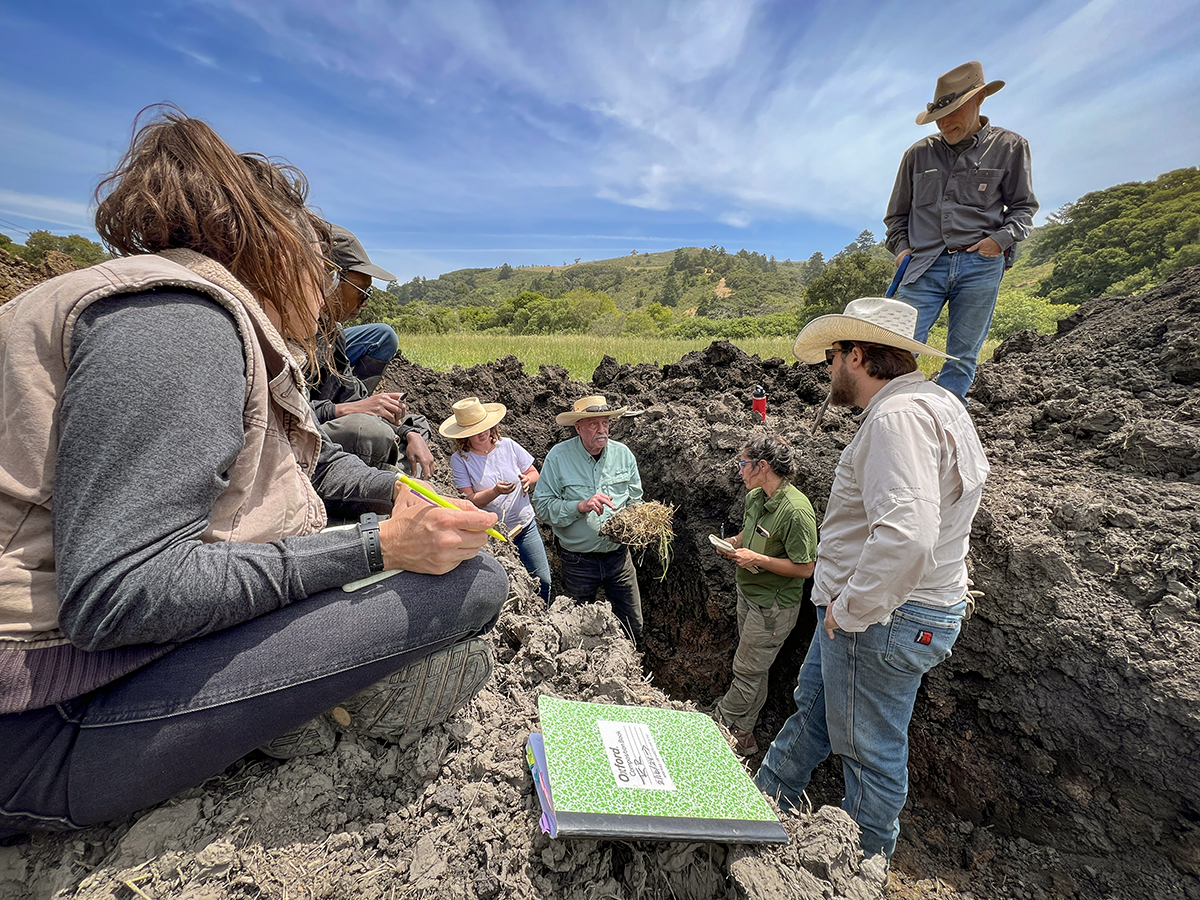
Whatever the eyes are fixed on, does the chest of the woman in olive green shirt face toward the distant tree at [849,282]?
no

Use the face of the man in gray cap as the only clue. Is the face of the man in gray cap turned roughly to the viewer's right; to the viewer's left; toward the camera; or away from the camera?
to the viewer's right

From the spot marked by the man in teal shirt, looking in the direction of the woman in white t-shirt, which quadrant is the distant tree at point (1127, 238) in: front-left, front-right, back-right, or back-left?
back-right

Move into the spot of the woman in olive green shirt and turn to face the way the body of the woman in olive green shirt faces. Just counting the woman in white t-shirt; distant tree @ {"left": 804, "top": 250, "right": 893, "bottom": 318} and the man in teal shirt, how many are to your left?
0

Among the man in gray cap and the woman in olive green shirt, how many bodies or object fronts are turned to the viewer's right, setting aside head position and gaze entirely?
1

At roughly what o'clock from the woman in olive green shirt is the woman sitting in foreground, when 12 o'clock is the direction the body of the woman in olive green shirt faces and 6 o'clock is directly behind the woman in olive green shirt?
The woman sitting in foreground is roughly at 11 o'clock from the woman in olive green shirt.

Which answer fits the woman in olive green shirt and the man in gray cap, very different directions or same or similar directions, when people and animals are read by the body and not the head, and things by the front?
very different directions

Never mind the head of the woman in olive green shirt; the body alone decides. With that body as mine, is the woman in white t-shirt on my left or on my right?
on my right

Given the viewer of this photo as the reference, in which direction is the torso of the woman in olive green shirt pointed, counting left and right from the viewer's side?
facing the viewer and to the left of the viewer

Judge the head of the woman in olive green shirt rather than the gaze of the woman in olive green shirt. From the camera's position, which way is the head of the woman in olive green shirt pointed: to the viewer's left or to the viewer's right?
to the viewer's left

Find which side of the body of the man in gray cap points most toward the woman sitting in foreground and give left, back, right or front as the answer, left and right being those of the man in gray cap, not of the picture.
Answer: right

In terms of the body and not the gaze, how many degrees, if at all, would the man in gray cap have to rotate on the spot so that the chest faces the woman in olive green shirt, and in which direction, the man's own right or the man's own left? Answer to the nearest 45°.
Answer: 0° — they already face them

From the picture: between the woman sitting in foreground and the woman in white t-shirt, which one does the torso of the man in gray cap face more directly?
the woman in white t-shirt

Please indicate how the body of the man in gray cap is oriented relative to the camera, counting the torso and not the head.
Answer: to the viewer's right

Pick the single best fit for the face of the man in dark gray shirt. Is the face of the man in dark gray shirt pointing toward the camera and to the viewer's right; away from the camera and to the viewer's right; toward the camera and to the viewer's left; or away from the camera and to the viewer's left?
toward the camera and to the viewer's left
